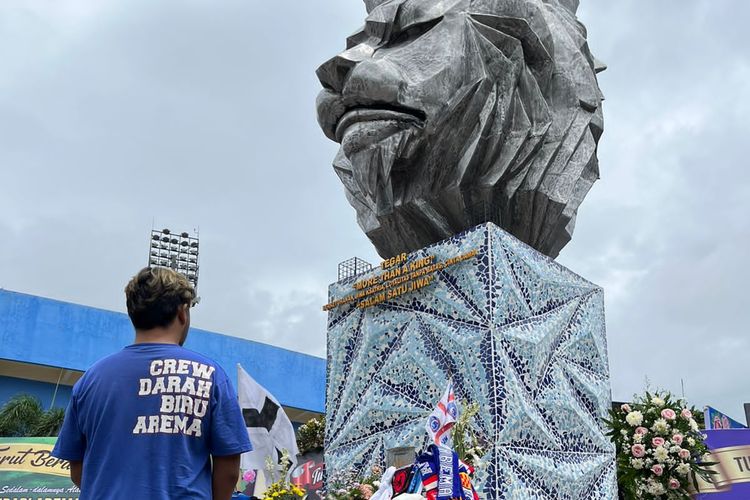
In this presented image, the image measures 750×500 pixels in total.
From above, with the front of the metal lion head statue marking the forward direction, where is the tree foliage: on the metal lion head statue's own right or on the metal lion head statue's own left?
on the metal lion head statue's own right

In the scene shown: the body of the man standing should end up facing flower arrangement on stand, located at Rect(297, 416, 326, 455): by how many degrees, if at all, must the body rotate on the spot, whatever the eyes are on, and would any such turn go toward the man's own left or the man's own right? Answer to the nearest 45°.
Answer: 0° — they already face it

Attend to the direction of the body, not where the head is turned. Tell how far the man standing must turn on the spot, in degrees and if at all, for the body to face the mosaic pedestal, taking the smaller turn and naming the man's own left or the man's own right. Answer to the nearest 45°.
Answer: approximately 45° to the man's own right

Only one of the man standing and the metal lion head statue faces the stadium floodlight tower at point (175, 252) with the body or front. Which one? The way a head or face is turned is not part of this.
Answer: the man standing

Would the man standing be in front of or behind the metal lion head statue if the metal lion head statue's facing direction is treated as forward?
in front

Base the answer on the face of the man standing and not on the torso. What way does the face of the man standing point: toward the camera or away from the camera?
away from the camera

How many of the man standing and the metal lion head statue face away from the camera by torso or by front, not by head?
1

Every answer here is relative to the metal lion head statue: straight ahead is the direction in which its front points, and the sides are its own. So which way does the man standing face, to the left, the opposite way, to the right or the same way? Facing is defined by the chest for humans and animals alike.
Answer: to the right

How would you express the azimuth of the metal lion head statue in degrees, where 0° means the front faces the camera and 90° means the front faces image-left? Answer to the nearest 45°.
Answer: approximately 45°

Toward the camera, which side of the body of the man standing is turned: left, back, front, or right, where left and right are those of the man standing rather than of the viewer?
back

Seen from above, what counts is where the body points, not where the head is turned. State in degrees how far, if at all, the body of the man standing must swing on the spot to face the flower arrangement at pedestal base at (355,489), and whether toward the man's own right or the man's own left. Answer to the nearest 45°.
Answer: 0° — they already face it

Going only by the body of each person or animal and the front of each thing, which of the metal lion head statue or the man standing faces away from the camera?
the man standing

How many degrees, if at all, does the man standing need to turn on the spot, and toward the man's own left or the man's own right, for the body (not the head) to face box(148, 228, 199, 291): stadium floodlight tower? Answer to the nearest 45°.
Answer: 0° — they already face it
